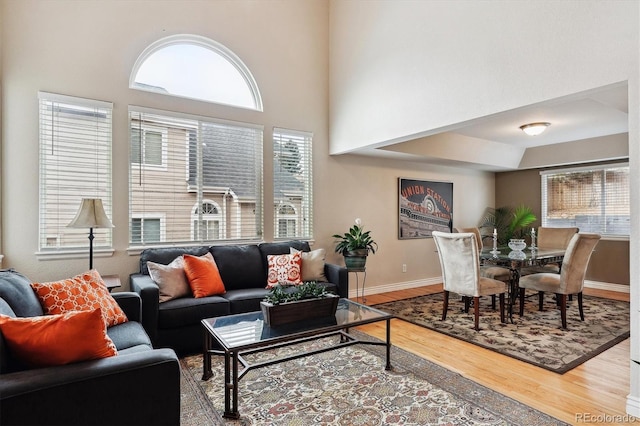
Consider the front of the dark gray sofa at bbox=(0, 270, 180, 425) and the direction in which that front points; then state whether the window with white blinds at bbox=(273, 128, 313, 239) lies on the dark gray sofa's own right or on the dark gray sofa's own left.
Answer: on the dark gray sofa's own left

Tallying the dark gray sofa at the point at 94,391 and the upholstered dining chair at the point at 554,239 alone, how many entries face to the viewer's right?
1

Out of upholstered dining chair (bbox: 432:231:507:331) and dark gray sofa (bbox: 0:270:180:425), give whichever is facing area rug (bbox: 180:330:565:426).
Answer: the dark gray sofa

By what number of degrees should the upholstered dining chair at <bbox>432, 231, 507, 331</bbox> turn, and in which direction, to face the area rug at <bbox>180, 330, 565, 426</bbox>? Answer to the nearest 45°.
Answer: approximately 135° to its right

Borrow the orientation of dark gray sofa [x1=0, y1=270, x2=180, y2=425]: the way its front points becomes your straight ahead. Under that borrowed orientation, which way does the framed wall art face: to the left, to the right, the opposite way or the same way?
to the right

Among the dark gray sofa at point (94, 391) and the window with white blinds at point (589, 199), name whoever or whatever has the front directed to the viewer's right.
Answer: the dark gray sofa

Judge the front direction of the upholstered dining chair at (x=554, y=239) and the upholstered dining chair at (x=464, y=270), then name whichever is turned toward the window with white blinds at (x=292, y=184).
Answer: the upholstered dining chair at (x=554, y=239)

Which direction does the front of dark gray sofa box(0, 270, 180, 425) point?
to the viewer's right

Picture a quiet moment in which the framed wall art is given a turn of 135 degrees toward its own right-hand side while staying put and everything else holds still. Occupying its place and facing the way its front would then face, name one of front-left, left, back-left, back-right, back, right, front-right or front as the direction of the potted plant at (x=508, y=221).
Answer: back-right

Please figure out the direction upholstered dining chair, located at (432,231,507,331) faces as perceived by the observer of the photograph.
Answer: facing away from the viewer and to the right of the viewer
